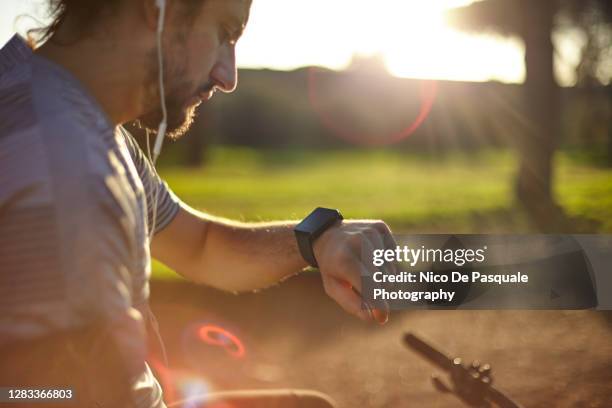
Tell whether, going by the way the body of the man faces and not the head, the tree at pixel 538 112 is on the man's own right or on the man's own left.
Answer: on the man's own left

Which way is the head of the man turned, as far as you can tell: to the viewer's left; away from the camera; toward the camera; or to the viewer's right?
to the viewer's right

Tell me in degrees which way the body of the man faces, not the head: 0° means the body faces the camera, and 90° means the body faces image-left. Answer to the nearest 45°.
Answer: approximately 270°
